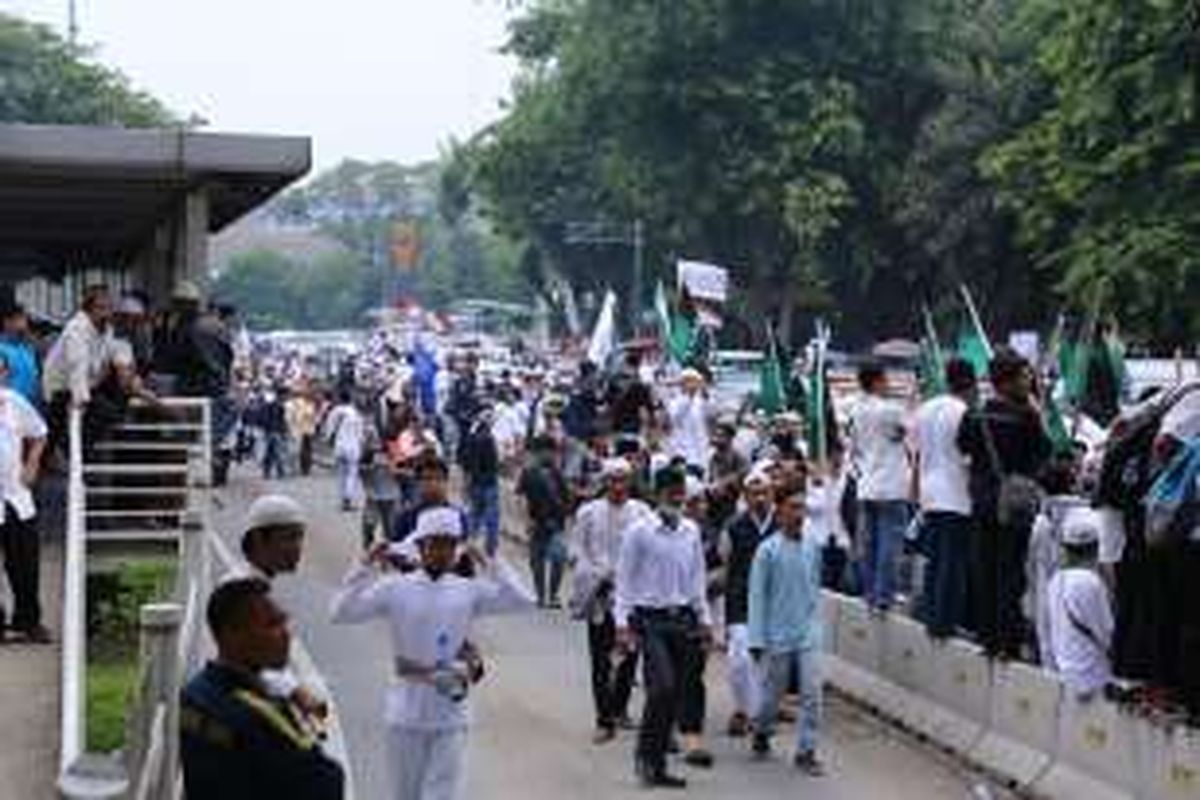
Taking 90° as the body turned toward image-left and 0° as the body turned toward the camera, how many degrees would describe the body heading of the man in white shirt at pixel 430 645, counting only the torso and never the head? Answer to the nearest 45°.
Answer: approximately 0°

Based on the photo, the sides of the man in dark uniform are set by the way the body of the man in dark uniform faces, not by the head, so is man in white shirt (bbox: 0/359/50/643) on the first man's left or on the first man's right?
on the first man's left

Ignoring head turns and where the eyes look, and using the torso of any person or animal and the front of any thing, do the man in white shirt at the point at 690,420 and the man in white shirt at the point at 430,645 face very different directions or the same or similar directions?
same or similar directions

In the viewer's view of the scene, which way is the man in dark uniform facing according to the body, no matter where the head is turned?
to the viewer's right

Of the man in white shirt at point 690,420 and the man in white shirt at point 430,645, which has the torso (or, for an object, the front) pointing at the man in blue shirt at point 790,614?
the man in white shirt at point 690,420

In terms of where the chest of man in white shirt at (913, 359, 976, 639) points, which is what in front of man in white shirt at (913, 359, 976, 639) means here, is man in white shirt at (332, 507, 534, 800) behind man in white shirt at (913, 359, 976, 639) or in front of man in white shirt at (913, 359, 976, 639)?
behind

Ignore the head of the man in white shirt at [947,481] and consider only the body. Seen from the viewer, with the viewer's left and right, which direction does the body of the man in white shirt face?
facing away from the viewer and to the right of the viewer

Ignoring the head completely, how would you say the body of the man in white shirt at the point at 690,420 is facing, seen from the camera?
toward the camera

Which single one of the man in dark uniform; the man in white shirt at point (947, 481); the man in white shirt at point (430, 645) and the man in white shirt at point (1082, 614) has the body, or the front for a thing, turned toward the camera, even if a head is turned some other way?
the man in white shirt at point (430, 645)

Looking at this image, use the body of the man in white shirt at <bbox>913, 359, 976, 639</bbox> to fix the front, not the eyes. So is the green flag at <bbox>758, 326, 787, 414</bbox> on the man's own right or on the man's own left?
on the man's own left

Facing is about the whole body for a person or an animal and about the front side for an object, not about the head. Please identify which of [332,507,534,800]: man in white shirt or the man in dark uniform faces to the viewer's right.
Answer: the man in dark uniform

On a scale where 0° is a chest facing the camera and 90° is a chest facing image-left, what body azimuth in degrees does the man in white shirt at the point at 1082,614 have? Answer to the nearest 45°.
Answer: approximately 180°

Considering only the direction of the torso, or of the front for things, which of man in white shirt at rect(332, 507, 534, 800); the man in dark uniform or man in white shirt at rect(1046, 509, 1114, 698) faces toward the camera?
man in white shirt at rect(332, 507, 534, 800)

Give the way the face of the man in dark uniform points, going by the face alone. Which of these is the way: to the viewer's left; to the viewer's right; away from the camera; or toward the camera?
to the viewer's right

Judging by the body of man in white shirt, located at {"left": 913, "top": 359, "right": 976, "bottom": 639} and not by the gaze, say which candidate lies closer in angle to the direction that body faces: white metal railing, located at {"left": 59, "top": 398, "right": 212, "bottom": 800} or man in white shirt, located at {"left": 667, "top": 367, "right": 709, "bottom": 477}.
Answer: the man in white shirt
